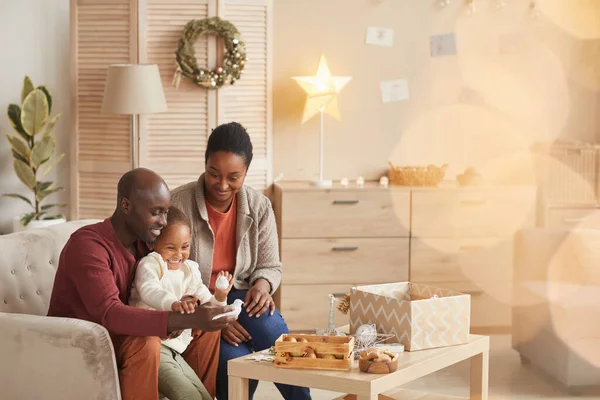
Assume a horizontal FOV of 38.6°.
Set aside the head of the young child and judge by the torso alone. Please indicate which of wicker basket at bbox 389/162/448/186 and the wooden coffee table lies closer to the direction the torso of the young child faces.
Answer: the wooden coffee table

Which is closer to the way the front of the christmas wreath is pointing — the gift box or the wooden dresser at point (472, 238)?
the gift box

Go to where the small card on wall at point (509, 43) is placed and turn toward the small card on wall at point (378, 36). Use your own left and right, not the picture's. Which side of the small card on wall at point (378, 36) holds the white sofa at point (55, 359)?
left

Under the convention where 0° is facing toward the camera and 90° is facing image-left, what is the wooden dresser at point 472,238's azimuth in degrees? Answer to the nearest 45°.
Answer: approximately 0°

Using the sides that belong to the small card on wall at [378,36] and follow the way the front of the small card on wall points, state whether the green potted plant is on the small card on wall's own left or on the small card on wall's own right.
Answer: on the small card on wall's own right

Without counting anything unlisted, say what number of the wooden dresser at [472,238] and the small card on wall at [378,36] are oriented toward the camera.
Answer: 2

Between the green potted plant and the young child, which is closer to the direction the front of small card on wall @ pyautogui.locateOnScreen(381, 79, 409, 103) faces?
the young child
